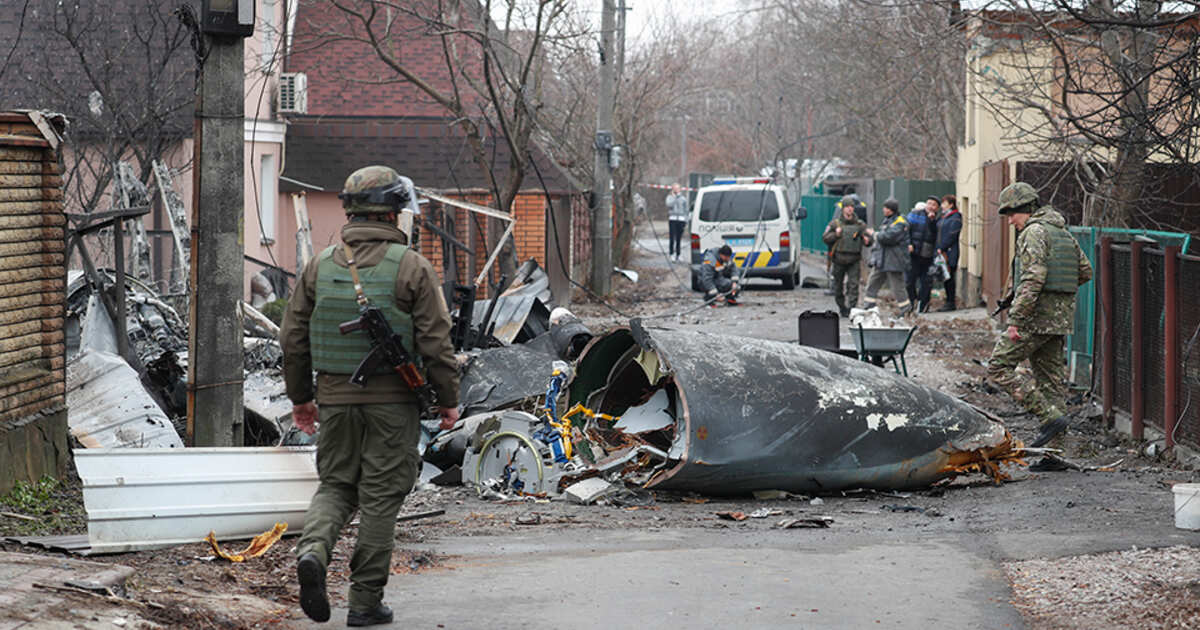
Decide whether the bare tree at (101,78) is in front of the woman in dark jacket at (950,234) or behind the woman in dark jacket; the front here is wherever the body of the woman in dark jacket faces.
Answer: in front

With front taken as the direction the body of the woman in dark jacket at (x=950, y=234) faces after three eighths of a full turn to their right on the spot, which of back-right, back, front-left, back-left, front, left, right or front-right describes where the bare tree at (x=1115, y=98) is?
back-right

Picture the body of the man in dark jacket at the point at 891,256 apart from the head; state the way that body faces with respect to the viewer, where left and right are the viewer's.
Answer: facing to the left of the viewer

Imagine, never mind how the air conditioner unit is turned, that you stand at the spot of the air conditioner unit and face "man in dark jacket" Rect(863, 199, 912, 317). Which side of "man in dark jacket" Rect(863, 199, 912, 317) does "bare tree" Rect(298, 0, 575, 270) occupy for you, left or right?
right

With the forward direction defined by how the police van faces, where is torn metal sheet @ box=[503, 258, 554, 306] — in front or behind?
behind

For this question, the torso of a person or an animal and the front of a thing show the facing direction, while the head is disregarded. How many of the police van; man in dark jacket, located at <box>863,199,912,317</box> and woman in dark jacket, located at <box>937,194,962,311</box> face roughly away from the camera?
1

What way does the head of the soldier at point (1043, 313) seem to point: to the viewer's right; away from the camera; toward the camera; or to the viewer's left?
to the viewer's left

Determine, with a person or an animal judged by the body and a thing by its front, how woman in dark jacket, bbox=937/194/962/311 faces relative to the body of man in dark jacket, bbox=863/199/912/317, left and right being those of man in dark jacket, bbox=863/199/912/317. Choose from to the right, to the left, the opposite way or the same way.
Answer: the same way

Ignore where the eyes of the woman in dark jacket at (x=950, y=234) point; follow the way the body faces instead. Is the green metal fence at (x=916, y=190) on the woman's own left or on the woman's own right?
on the woman's own right

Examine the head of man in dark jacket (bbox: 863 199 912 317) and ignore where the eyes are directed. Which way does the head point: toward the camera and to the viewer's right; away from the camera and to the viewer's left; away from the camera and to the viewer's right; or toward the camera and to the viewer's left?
toward the camera and to the viewer's left

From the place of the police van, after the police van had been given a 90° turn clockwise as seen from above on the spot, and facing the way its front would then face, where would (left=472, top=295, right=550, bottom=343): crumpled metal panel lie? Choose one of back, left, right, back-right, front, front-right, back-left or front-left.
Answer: right

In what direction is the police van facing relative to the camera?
away from the camera

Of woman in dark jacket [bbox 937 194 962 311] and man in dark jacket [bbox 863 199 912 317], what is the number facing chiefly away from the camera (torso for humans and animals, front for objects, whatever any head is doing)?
0
